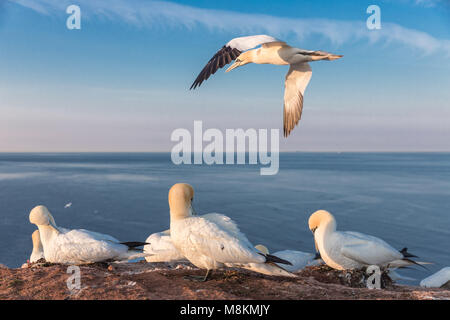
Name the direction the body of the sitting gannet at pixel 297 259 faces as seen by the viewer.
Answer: to the viewer's left

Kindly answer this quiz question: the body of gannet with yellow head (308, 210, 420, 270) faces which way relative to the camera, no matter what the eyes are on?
to the viewer's left

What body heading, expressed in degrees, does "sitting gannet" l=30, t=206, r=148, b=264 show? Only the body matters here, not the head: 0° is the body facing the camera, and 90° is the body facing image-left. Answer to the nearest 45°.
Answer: approximately 90°

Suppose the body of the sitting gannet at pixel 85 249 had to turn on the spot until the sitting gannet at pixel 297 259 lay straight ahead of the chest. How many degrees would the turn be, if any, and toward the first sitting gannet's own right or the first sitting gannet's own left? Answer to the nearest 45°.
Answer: approximately 180°

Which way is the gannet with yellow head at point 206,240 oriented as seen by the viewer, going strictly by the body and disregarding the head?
to the viewer's left

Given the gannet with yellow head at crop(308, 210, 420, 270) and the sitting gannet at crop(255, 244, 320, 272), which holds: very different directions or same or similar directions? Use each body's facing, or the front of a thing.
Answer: same or similar directions

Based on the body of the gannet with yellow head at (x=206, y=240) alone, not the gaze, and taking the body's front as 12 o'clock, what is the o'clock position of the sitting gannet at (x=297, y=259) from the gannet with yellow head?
The sitting gannet is roughly at 4 o'clock from the gannet with yellow head.

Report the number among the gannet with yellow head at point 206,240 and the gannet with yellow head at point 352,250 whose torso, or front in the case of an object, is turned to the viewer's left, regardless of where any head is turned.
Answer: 2

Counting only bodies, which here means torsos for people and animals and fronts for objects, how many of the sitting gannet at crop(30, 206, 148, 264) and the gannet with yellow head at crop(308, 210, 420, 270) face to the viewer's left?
2

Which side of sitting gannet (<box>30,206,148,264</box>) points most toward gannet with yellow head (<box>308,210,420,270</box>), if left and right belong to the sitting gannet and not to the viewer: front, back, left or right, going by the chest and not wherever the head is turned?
back

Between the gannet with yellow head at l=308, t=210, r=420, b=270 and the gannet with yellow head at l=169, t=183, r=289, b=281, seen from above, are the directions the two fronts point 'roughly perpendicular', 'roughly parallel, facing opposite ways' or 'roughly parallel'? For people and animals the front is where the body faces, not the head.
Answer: roughly parallel

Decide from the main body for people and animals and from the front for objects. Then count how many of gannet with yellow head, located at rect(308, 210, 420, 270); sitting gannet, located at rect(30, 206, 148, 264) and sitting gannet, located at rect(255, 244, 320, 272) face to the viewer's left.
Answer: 3
